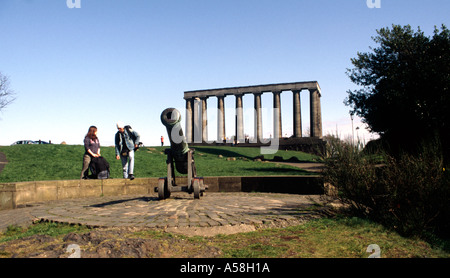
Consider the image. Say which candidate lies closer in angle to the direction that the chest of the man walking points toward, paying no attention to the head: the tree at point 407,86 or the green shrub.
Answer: the green shrub

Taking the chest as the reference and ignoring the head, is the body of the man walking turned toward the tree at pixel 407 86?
no

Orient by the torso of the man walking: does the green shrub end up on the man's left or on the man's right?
on the man's left

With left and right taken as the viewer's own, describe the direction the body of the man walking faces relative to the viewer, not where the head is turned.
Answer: facing the viewer and to the left of the viewer

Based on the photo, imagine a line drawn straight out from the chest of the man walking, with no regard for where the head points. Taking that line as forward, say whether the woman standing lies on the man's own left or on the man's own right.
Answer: on the man's own right

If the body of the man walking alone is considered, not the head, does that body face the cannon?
no
